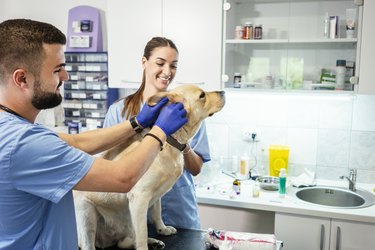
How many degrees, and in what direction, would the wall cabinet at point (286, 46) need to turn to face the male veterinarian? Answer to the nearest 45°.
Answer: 0° — it already faces them

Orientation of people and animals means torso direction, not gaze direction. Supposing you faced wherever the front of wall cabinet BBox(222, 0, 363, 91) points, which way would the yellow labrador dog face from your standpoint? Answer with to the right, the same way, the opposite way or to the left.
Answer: to the left

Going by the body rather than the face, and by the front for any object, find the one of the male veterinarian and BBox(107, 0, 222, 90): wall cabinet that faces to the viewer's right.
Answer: the male veterinarian

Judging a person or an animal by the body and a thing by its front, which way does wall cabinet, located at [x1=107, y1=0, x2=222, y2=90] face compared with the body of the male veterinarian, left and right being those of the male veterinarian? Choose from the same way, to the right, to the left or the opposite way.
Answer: to the right

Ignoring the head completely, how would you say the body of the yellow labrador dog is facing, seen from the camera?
to the viewer's right

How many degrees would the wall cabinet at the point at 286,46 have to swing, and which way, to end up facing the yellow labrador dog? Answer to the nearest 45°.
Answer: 0° — it already faces it

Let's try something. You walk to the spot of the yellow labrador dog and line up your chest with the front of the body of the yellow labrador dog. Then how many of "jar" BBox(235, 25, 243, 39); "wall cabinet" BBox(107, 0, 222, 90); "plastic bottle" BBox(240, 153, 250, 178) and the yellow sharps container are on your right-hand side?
0

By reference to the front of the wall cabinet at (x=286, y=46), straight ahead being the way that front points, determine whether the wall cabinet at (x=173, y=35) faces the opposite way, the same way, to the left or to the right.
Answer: the same way

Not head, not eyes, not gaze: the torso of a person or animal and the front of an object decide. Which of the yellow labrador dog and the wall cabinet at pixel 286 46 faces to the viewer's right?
the yellow labrador dog

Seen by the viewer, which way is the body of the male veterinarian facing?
to the viewer's right

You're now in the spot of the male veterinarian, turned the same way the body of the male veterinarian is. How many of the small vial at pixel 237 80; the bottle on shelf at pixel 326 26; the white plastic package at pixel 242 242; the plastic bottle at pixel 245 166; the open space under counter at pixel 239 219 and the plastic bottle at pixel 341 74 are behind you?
0

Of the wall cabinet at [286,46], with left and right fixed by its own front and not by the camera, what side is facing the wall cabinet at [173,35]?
right

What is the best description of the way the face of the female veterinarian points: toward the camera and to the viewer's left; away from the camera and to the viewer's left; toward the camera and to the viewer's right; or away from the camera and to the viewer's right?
toward the camera and to the viewer's right

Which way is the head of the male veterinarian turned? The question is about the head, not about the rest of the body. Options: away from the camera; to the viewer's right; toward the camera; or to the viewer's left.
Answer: to the viewer's right

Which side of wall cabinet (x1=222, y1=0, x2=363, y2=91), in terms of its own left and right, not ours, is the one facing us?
front

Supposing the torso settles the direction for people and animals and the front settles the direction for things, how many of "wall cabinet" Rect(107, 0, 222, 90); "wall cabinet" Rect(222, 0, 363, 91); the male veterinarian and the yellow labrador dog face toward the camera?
2

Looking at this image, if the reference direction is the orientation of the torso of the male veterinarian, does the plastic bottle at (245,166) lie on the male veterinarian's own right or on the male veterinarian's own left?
on the male veterinarian's own left

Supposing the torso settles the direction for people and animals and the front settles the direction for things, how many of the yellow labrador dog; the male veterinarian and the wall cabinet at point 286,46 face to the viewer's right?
2
